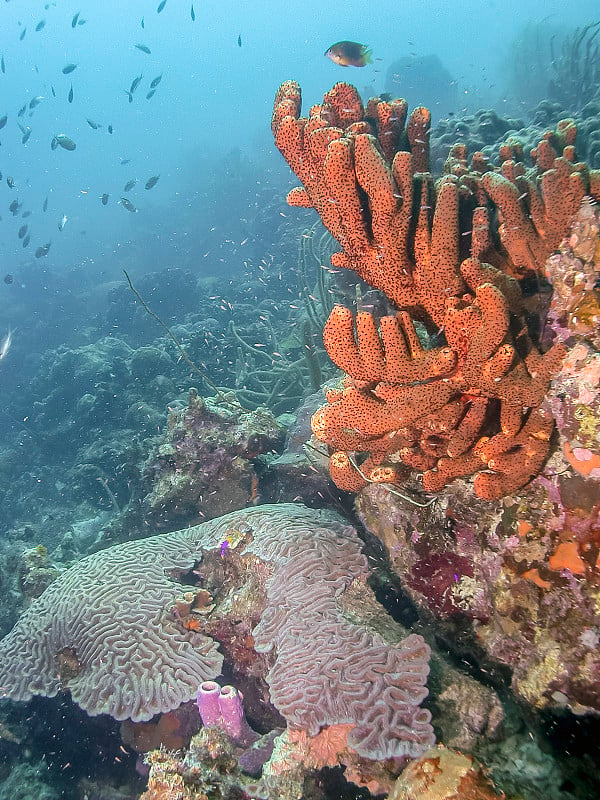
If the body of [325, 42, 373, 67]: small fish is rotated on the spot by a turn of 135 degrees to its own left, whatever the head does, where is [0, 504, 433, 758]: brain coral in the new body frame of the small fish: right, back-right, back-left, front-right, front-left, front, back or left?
front-right

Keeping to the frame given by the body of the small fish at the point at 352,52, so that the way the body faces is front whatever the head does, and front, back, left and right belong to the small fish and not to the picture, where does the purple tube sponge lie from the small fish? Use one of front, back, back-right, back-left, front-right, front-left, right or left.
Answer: left

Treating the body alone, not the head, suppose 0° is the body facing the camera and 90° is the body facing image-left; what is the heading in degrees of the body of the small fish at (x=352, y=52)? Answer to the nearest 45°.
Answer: approximately 90°

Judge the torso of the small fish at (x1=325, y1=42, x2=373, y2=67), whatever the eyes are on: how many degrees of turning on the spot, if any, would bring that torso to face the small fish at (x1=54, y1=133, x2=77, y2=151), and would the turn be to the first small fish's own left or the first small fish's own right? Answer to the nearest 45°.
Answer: approximately 45° to the first small fish's own right

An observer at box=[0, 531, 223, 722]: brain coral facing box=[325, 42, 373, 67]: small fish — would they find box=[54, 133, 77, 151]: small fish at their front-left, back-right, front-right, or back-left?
front-left

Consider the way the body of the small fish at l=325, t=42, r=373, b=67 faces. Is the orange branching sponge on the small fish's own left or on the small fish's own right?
on the small fish's own left

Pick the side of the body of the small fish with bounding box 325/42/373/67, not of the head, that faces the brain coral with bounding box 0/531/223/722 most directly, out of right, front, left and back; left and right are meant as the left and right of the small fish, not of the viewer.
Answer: left
